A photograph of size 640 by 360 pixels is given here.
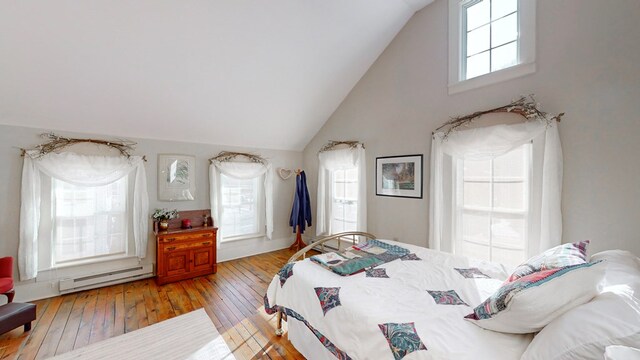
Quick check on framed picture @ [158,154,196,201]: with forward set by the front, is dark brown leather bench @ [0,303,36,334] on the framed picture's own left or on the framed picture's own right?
on the framed picture's own right

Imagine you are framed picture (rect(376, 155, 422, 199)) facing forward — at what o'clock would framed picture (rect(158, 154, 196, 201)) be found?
framed picture (rect(158, 154, 196, 201)) is roughly at 1 o'clock from framed picture (rect(376, 155, 422, 199)).

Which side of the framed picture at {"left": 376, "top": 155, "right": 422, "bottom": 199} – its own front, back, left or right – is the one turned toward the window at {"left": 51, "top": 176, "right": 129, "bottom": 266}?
front

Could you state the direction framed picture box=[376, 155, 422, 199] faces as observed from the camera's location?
facing the viewer and to the left of the viewer

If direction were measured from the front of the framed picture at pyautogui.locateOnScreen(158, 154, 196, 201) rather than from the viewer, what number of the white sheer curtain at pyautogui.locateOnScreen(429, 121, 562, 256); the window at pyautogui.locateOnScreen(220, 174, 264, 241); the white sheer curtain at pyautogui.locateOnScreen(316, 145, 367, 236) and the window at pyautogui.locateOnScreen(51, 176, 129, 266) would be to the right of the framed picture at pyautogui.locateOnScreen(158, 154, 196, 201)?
1

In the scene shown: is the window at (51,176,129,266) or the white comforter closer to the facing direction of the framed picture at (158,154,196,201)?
the white comforter

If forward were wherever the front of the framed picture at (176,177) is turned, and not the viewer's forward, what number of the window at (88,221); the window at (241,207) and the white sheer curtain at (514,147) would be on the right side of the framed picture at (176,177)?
1

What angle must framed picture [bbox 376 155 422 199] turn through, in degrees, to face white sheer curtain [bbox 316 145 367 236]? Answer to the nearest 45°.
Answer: approximately 90° to its right

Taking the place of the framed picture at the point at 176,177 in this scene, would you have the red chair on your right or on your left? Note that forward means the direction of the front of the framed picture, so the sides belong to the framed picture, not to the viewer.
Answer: on your right

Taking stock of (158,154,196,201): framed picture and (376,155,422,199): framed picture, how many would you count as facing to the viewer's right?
0

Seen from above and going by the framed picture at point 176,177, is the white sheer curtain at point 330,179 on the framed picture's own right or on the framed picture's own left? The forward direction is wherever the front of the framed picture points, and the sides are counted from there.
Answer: on the framed picture's own left

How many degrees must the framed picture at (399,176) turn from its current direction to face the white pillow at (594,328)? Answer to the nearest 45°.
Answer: approximately 45° to its left

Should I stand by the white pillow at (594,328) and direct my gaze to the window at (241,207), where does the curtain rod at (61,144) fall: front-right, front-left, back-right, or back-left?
front-left

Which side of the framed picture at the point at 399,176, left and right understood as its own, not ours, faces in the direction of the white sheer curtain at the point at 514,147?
left

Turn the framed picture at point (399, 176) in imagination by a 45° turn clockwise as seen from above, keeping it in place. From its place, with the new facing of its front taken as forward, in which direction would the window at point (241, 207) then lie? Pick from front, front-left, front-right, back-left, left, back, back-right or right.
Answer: front

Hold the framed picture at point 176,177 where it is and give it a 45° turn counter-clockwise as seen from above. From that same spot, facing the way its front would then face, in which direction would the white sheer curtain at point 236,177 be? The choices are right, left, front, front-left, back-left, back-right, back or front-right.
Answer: front-left

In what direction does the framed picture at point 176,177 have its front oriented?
toward the camera

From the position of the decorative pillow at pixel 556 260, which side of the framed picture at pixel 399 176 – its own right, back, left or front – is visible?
left

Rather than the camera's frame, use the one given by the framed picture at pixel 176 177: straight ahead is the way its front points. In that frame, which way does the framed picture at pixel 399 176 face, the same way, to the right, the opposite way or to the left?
to the right

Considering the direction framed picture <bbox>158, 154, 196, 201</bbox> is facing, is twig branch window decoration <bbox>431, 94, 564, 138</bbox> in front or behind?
in front
